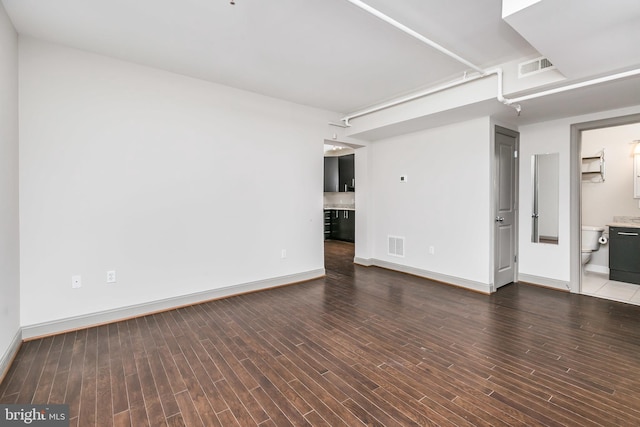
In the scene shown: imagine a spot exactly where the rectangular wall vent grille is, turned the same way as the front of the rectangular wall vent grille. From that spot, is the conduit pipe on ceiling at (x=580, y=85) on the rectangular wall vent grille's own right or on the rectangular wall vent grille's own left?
on the rectangular wall vent grille's own left

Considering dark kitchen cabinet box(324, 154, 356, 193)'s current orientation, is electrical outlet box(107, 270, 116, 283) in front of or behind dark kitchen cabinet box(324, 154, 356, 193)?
in front

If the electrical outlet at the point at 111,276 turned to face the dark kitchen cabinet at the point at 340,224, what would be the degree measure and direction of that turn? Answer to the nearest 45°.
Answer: approximately 135° to its left

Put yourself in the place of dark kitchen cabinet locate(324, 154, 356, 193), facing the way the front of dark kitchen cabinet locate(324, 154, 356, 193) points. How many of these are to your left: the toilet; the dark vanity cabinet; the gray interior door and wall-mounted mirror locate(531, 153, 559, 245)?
4

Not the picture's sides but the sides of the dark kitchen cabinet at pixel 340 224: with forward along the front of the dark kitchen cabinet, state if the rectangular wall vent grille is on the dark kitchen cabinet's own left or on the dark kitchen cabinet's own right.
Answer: on the dark kitchen cabinet's own left

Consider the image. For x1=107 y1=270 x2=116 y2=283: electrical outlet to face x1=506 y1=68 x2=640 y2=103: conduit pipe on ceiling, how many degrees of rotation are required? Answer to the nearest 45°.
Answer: approximately 45° to its left

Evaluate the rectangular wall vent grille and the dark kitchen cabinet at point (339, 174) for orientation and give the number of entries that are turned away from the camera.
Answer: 0

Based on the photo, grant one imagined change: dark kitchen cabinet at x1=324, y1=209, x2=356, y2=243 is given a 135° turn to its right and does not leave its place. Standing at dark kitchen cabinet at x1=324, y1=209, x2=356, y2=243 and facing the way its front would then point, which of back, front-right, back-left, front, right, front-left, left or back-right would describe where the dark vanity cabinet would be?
back-right

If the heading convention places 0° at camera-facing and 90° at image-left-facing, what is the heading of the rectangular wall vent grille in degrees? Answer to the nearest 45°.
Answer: approximately 45°

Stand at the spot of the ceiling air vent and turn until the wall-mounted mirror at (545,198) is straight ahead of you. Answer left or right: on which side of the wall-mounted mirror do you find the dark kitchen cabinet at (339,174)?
left

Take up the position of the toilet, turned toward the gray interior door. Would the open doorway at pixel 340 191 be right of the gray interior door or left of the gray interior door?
right

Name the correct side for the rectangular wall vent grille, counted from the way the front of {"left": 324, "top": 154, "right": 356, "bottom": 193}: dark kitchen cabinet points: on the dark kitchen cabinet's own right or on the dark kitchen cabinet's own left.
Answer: on the dark kitchen cabinet's own left
